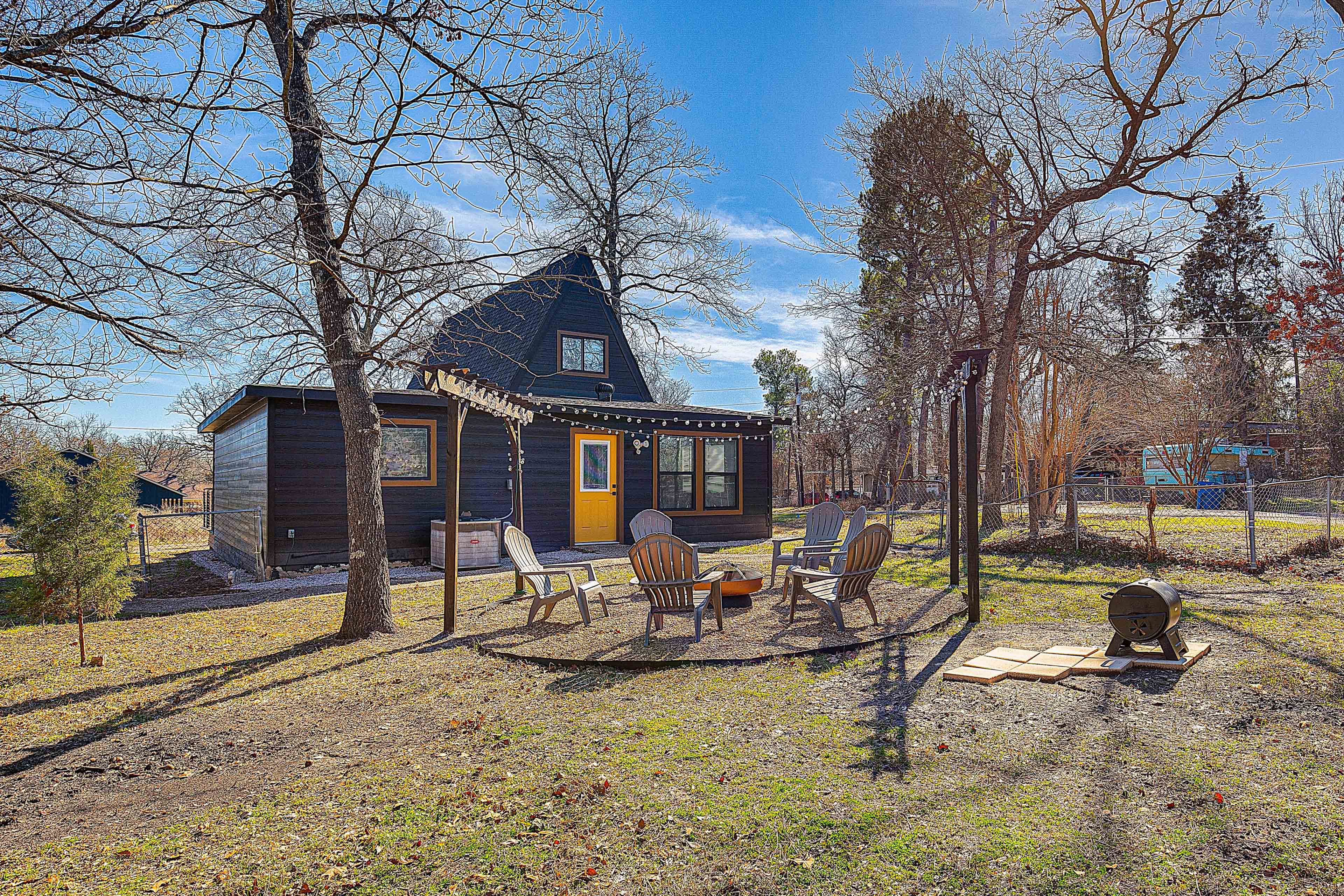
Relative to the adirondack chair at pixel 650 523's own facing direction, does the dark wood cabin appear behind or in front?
behind

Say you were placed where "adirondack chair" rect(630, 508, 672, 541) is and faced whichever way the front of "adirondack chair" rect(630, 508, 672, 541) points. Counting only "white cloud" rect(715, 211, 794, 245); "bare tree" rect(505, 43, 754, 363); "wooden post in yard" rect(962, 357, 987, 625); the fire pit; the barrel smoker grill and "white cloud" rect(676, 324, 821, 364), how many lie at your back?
3

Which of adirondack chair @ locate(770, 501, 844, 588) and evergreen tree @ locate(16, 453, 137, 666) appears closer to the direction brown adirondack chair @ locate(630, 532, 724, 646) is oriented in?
the adirondack chair

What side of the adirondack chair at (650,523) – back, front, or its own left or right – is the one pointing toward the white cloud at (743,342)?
back

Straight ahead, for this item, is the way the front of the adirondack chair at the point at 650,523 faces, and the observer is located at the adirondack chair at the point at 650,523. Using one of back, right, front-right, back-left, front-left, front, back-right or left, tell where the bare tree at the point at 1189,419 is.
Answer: back-left

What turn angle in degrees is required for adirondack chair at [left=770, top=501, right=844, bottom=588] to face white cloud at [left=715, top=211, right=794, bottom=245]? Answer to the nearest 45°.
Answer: approximately 135° to its right

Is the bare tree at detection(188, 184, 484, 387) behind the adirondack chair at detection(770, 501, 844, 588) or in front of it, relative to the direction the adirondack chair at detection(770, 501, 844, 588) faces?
in front

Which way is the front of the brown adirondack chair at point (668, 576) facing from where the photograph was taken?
facing away from the viewer and to the right of the viewer

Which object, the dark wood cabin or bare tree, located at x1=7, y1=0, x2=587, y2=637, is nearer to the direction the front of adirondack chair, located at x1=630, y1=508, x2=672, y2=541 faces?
the bare tree

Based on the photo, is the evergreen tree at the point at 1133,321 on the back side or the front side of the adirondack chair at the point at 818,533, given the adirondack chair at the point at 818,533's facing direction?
on the back side

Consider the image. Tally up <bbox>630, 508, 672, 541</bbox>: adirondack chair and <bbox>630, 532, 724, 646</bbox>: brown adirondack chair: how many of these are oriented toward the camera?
1

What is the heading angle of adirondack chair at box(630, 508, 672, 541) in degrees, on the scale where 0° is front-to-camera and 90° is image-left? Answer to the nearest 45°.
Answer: approximately 0°

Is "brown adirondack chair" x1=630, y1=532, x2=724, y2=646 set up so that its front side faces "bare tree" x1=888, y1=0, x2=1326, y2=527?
yes
